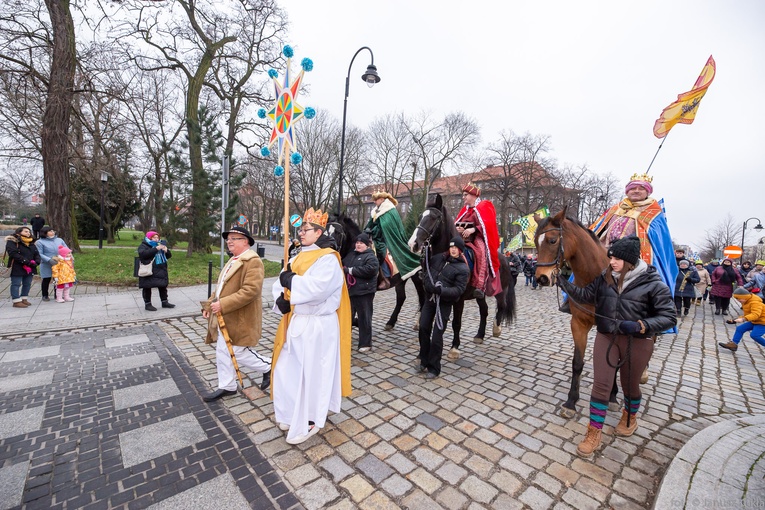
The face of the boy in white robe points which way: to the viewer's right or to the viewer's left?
to the viewer's left

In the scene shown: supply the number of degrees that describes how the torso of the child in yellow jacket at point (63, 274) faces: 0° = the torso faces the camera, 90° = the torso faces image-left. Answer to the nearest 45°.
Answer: approximately 315°

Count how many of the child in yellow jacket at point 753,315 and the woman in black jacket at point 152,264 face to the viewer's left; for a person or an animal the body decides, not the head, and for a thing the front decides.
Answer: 1

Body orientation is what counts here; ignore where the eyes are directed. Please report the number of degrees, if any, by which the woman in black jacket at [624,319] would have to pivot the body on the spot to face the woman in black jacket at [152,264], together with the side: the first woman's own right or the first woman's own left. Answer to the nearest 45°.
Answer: approximately 45° to the first woman's own right

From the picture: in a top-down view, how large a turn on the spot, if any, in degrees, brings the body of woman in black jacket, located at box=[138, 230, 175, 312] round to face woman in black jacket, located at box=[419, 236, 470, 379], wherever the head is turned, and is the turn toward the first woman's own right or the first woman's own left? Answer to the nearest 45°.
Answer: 0° — they already face them

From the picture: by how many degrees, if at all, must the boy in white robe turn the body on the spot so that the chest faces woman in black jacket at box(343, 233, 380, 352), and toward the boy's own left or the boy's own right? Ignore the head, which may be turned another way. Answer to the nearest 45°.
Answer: approximately 135° to the boy's own right

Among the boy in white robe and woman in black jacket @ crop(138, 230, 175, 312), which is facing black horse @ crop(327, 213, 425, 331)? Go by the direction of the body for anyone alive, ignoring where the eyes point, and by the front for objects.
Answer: the woman in black jacket

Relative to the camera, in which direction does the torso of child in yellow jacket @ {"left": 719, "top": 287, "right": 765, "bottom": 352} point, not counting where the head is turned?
to the viewer's left
